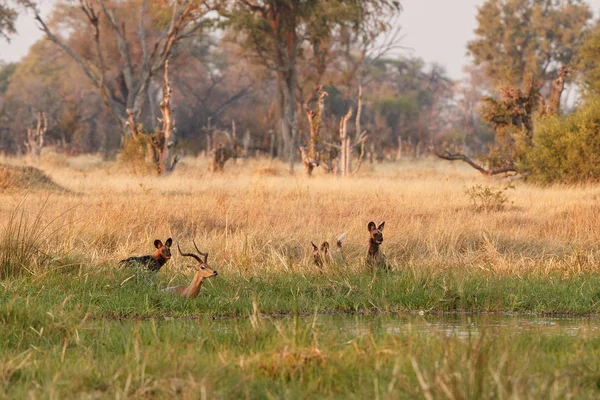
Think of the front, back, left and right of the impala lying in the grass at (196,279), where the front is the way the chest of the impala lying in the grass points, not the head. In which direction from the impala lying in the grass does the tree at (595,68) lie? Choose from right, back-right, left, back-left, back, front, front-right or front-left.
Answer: front-left

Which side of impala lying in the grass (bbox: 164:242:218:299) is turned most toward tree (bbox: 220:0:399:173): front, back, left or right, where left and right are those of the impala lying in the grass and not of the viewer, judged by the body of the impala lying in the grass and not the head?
left

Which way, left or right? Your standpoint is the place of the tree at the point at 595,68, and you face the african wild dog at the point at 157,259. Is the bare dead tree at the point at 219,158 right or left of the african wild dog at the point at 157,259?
right

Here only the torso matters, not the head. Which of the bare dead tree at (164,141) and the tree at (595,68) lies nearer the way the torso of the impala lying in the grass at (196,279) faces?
the tree

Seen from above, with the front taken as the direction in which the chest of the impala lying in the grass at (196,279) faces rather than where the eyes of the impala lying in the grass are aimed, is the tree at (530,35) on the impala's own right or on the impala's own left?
on the impala's own left

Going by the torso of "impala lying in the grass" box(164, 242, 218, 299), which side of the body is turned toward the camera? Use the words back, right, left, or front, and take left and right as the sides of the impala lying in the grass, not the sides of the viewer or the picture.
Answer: right

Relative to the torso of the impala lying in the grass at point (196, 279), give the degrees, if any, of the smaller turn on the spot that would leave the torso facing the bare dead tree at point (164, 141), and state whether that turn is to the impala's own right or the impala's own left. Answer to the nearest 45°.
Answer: approximately 90° to the impala's own left

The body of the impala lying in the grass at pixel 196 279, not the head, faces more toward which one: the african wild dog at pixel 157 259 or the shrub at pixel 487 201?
the shrub

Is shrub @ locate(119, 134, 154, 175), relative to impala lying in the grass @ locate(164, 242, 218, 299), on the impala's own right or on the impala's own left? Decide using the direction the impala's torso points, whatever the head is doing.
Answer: on the impala's own left
